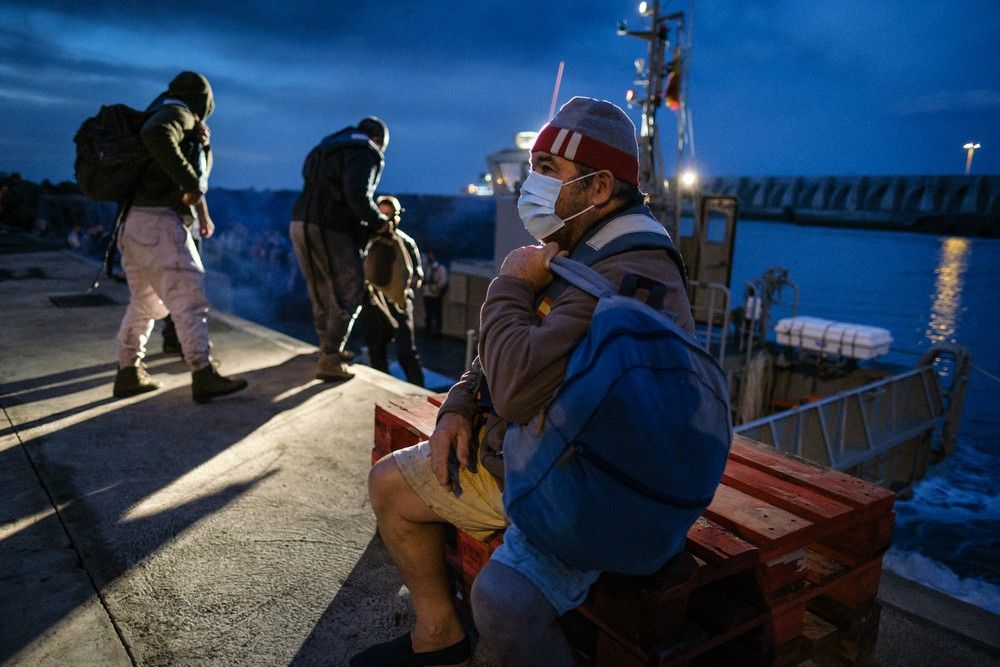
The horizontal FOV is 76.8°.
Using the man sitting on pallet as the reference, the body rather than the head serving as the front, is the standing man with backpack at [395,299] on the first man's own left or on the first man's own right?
on the first man's own right

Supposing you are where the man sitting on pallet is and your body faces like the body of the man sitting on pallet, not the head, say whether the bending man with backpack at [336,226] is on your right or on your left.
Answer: on your right

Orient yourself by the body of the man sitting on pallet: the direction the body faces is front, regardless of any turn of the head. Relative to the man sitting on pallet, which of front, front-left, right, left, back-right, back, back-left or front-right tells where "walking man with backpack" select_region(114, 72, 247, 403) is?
front-right

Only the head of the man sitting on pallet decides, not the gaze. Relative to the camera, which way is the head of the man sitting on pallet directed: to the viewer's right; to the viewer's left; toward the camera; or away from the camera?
to the viewer's left

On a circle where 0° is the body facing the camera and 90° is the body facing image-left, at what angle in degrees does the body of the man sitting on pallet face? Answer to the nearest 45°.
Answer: approximately 90°
